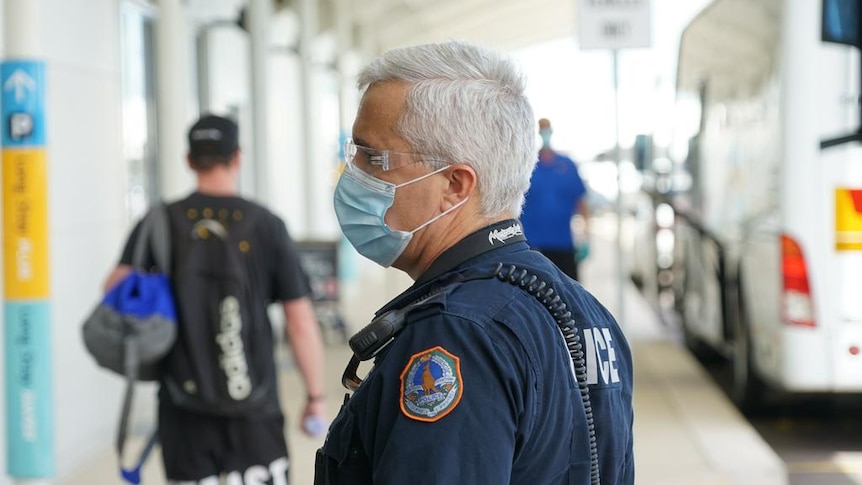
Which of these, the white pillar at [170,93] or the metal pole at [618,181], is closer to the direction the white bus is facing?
the metal pole

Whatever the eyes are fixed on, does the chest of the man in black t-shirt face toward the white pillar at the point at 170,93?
yes

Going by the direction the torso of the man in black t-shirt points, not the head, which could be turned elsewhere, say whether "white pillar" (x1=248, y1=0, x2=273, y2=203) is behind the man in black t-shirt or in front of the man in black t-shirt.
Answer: in front

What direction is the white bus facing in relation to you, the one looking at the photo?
facing away from the viewer and to the left of the viewer

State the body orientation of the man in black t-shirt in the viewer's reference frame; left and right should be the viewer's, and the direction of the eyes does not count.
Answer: facing away from the viewer

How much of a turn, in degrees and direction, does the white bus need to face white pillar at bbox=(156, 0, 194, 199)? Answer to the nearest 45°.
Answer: approximately 45° to its left

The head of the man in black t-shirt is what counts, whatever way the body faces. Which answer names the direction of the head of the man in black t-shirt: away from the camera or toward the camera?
away from the camera
